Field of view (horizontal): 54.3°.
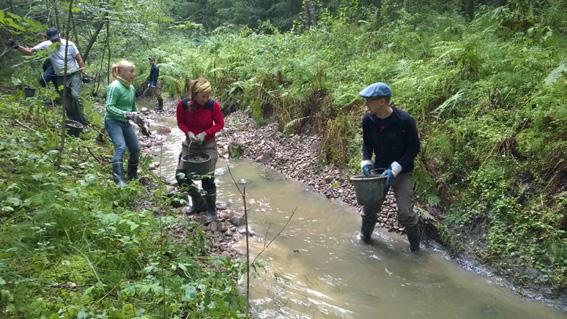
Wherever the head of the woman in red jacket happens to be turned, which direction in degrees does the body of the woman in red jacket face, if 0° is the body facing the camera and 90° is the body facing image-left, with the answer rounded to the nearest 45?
approximately 0°

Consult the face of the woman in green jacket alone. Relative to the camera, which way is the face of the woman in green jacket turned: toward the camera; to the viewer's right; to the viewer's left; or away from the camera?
to the viewer's right

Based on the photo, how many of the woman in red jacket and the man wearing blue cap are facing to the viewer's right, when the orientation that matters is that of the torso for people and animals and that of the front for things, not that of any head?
0

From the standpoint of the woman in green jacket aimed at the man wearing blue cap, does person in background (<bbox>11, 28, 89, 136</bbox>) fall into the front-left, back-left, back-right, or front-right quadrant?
back-left

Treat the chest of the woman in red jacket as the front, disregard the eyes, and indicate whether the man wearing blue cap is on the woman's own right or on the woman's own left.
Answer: on the woman's own left

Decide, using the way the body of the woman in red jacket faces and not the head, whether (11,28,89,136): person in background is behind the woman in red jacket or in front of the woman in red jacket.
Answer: behind

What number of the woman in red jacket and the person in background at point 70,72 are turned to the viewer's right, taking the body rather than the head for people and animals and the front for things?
0
